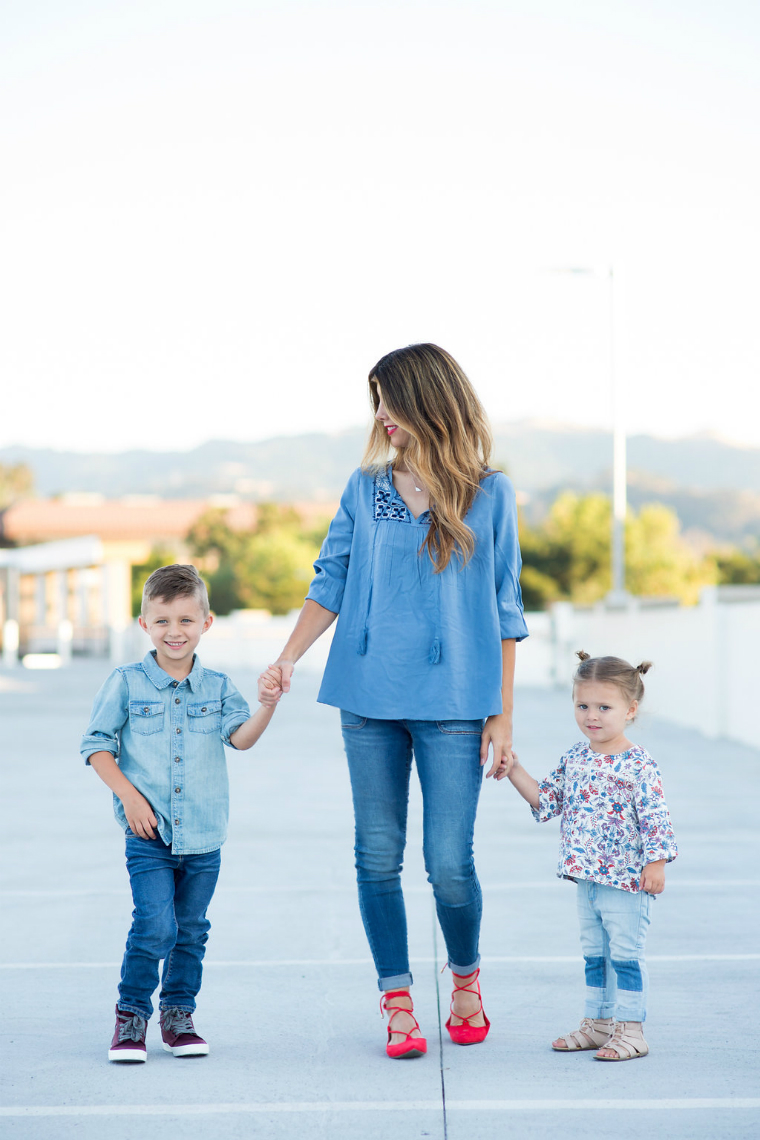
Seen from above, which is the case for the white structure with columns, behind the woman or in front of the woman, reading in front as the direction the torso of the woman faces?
behind

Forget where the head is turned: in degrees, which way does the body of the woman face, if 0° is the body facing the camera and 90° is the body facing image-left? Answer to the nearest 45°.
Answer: approximately 0°

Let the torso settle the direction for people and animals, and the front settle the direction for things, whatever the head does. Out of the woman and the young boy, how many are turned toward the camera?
2

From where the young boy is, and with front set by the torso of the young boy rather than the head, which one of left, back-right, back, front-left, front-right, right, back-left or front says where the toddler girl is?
left

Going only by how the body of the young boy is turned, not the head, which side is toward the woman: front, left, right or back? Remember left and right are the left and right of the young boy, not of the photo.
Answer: left

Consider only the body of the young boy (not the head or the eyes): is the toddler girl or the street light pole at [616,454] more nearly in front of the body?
the toddler girl

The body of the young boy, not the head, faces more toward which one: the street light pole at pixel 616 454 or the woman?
the woman
